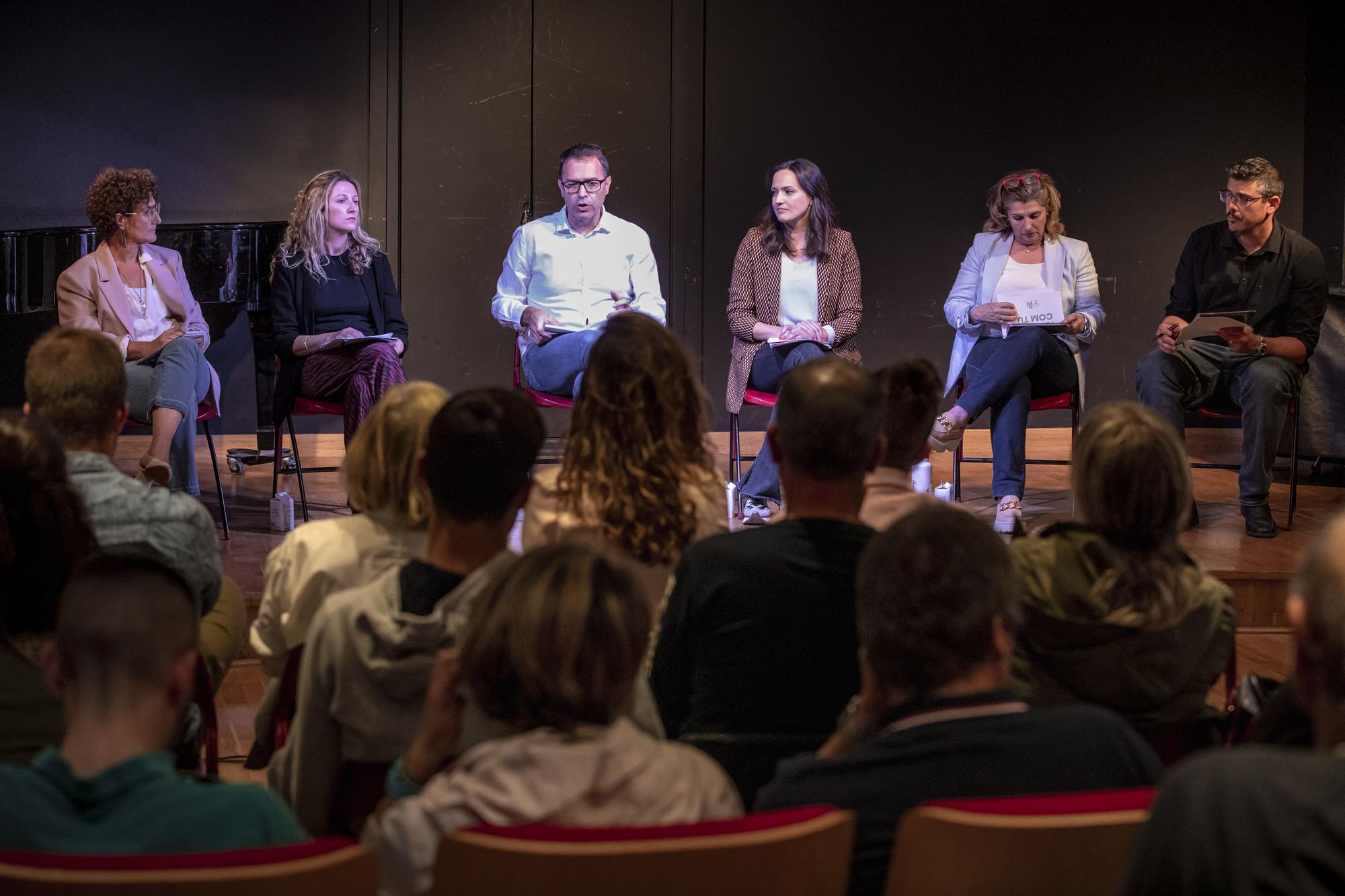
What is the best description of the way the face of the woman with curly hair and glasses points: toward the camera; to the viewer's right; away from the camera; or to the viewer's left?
to the viewer's right

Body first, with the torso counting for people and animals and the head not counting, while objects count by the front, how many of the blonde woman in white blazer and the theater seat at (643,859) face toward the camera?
1

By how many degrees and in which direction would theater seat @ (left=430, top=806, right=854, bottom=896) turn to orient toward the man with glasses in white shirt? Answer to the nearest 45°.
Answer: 0° — it already faces them

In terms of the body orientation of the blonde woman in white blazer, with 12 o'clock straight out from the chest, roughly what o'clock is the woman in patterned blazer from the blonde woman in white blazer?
The woman in patterned blazer is roughly at 3 o'clock from the blonde woman in white blazer.

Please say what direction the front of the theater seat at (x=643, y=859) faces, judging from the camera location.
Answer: facing away from the viewer

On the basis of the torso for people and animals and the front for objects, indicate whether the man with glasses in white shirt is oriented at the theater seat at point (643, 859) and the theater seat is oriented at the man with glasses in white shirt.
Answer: yes

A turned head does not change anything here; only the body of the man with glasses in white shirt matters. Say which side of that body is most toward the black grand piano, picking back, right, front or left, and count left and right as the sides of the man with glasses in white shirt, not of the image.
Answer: right

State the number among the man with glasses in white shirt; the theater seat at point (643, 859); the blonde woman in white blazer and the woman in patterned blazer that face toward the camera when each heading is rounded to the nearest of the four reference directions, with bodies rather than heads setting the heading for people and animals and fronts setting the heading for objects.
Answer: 3

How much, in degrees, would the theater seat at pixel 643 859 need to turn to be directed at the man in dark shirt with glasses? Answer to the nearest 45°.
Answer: approximately 45° to its right

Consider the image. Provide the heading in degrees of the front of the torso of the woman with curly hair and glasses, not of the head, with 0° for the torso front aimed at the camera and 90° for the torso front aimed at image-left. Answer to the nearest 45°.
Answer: approximately 315°
